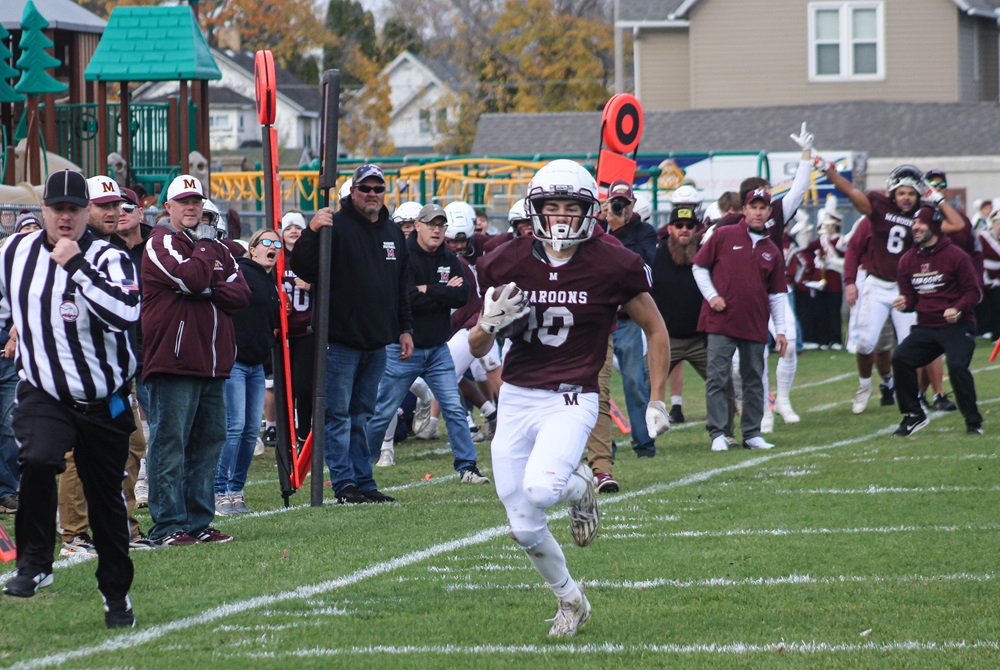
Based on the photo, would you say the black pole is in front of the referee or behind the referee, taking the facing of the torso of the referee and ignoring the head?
behind

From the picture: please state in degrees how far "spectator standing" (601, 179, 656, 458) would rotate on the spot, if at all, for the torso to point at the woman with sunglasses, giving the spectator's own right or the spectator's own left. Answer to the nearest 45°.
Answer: approximately 45° to the spectator's own right

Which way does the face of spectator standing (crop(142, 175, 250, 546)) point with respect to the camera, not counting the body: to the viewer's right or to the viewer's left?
to the viewer's right

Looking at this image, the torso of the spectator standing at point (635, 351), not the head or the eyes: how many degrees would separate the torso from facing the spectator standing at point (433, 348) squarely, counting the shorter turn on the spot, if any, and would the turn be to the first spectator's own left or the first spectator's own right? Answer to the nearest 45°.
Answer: approximately 45° to the first spectator's own right

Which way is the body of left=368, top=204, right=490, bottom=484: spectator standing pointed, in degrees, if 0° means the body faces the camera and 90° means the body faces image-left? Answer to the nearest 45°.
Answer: approximately 315°

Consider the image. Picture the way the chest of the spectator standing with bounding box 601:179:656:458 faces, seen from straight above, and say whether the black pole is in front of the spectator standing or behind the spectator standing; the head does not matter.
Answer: in front

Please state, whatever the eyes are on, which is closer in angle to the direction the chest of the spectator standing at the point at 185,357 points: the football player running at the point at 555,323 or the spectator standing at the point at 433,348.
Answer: the football player running

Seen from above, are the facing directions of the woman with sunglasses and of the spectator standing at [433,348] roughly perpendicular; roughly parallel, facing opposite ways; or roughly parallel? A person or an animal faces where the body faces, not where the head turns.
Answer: roughly parallel

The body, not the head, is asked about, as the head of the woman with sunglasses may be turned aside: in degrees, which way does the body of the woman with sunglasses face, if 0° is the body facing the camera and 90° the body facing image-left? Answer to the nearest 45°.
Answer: approximately 315°

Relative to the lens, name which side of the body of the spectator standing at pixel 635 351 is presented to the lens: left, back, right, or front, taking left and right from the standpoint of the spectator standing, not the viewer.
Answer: front

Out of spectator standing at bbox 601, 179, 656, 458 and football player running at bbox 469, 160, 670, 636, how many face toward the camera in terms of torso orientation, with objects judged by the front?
2

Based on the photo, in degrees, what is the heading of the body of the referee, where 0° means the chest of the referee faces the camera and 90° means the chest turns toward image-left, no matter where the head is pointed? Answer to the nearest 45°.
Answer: approximately 0°

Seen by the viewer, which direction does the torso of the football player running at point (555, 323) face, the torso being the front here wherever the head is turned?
toward the camera

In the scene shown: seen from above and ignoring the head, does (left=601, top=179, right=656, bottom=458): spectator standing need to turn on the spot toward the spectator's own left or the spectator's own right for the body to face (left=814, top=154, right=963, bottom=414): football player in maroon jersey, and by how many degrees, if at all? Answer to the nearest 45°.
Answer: approximately 135° to the spectator's own left

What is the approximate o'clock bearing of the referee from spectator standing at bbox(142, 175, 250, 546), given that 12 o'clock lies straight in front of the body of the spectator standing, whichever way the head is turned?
The referee is roughly at 2 o'clock from the spectator standing.

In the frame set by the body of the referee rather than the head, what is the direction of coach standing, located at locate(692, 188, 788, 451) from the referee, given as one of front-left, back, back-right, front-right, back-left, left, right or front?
back-left
